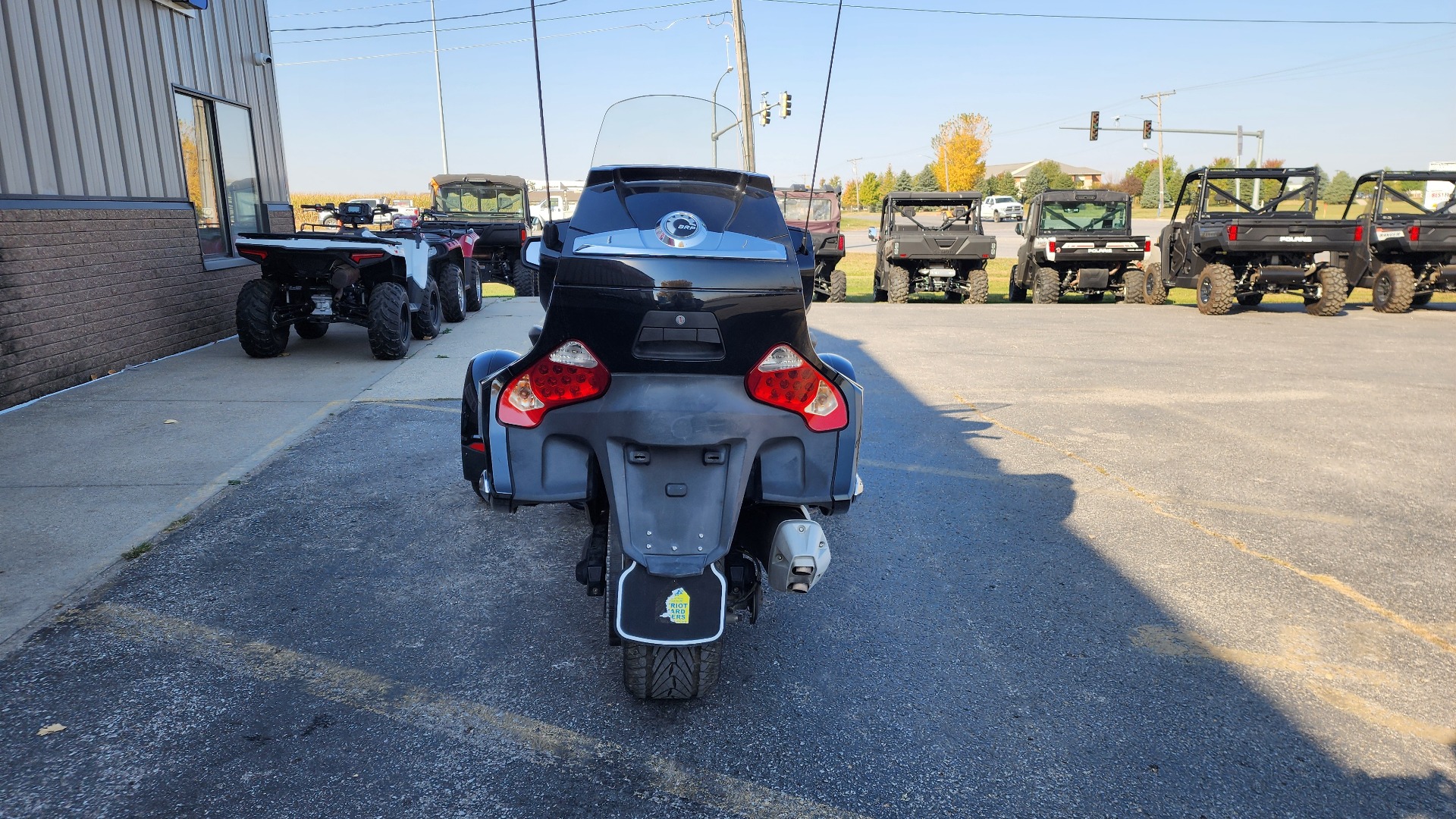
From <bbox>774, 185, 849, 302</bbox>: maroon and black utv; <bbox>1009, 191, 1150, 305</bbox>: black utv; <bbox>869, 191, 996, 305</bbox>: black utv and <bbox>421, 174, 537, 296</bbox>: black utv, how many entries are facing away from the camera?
4

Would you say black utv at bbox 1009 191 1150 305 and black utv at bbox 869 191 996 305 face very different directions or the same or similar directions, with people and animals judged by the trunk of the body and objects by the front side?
same or similar directions

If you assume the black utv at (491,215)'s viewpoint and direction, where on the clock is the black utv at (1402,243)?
the black utv at (1402,243) is roughly at 4 o'clock from the black utv at (491,215).

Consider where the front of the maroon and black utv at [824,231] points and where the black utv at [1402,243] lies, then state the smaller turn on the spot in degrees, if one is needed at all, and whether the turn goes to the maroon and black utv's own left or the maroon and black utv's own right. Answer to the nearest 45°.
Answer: approximately 90° to the maroon and black utv's own right

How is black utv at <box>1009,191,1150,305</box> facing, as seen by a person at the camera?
facing away from the viewer

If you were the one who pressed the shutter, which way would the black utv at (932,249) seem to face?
facing away from the viewer

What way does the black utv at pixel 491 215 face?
away from the camera

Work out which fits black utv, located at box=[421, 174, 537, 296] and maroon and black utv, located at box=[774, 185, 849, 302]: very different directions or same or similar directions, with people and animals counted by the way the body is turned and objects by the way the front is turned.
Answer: same or similar directions

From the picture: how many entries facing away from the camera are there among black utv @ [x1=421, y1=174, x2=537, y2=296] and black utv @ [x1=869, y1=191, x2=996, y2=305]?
2

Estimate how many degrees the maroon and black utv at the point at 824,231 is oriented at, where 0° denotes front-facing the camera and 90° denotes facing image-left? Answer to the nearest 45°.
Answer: approximately 180°

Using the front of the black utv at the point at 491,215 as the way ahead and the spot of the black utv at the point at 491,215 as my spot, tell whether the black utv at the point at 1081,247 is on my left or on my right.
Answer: on my right

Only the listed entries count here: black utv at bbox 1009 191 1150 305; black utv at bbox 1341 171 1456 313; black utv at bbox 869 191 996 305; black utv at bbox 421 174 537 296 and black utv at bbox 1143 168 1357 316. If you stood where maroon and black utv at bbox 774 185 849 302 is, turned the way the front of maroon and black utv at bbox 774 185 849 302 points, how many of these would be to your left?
1

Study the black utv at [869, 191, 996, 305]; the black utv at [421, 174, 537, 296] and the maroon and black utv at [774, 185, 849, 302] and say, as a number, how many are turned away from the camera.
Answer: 3
